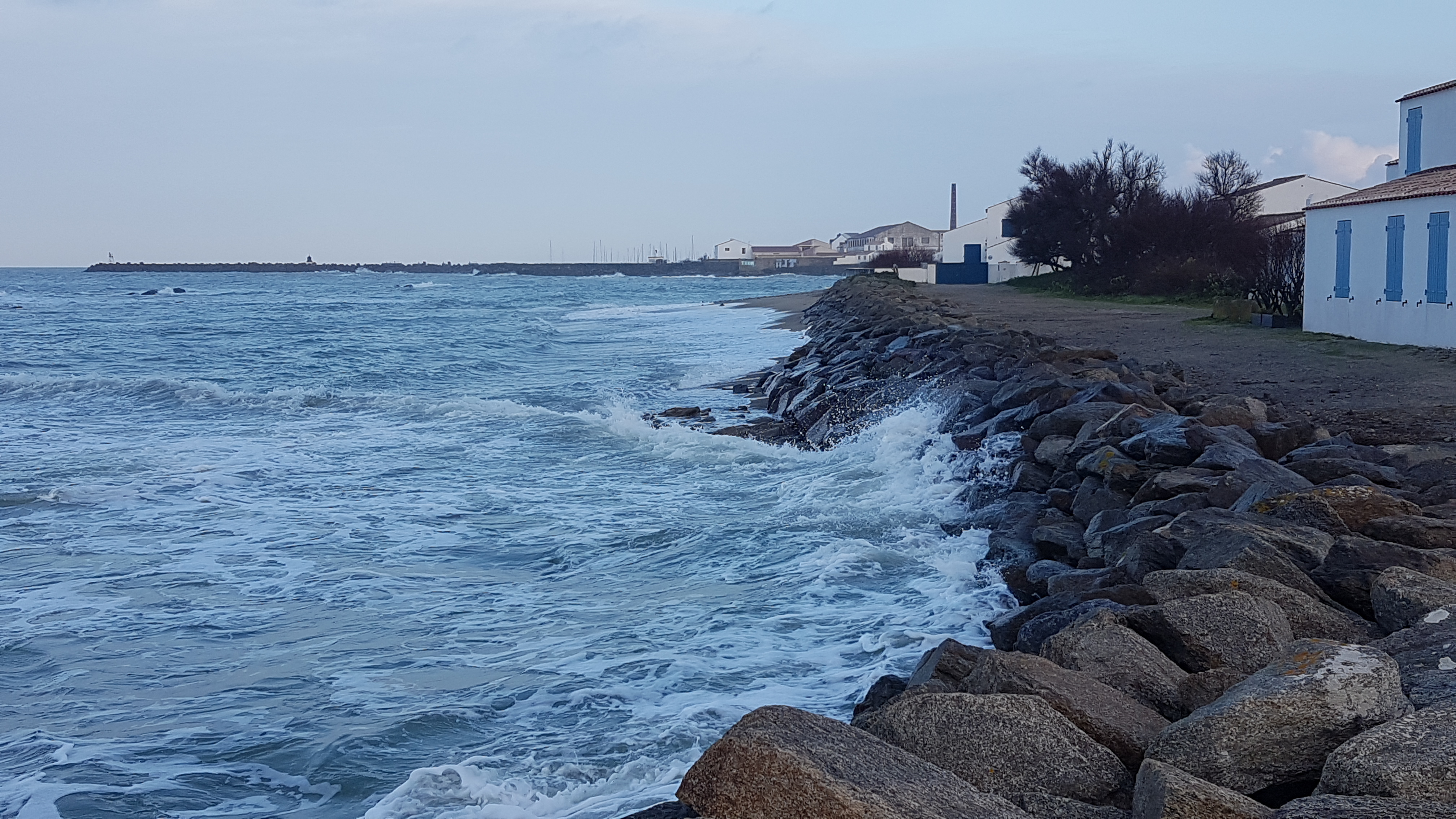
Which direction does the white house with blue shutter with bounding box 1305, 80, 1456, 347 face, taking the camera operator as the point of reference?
facing the viewer and to the left of the viewer

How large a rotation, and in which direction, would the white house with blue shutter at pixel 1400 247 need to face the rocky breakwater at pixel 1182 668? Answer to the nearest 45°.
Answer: approximately 45° to its left
